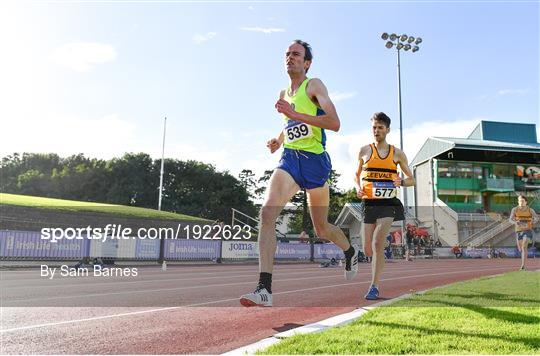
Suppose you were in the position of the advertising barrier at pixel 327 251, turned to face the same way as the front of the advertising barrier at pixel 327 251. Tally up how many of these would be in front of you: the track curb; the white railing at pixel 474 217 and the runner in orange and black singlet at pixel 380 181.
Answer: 2

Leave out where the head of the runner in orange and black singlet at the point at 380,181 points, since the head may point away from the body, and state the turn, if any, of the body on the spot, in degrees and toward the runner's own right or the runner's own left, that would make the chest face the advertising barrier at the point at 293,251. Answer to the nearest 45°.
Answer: approximately 180°

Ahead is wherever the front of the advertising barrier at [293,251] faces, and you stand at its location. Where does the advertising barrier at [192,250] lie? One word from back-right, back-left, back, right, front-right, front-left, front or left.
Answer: front-right

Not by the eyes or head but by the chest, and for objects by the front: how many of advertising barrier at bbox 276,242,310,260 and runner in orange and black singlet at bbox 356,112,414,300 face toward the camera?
2

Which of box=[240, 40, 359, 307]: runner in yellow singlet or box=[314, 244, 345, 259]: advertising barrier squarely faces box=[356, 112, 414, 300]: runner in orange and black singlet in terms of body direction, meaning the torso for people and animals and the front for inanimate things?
the advertising barrier

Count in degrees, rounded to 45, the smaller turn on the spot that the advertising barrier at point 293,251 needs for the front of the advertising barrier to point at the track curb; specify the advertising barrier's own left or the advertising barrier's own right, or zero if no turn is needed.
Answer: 0° — it already faces it

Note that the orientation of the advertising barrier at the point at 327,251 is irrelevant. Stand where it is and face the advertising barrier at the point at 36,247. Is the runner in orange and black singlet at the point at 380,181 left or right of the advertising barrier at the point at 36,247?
left

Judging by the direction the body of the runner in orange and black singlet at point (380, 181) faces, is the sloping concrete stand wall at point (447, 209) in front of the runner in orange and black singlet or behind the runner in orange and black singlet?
behind

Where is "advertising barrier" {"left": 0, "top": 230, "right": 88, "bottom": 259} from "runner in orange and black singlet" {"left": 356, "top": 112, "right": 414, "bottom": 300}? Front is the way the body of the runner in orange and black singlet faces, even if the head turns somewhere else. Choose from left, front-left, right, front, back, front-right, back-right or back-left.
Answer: back-right

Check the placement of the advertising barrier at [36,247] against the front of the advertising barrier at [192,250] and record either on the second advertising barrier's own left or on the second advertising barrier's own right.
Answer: on the second advertising barrier's own right

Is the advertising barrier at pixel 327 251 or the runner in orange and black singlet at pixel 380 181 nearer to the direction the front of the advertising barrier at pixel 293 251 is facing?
the runner in orange and black singlet

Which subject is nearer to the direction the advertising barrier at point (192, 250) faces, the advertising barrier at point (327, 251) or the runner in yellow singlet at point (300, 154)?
the runner in yellow singlet

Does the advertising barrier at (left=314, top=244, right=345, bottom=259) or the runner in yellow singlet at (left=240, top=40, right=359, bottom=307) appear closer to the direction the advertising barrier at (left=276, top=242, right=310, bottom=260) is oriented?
the runner in yellow singlet
